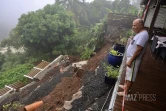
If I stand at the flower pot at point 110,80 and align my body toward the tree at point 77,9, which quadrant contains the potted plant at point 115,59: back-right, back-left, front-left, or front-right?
front-right

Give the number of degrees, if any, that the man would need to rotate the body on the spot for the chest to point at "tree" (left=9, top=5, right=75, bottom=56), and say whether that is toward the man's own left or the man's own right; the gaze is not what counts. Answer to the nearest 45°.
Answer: approximately 45° to the man's own right

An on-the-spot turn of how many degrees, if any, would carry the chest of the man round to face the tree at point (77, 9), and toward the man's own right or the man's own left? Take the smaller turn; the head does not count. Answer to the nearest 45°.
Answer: approximately 45° to the man's own right

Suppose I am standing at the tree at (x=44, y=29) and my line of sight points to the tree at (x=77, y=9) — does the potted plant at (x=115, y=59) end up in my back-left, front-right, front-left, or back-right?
back-right

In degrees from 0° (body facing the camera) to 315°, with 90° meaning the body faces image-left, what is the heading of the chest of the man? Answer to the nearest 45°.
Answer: approximately 90°
